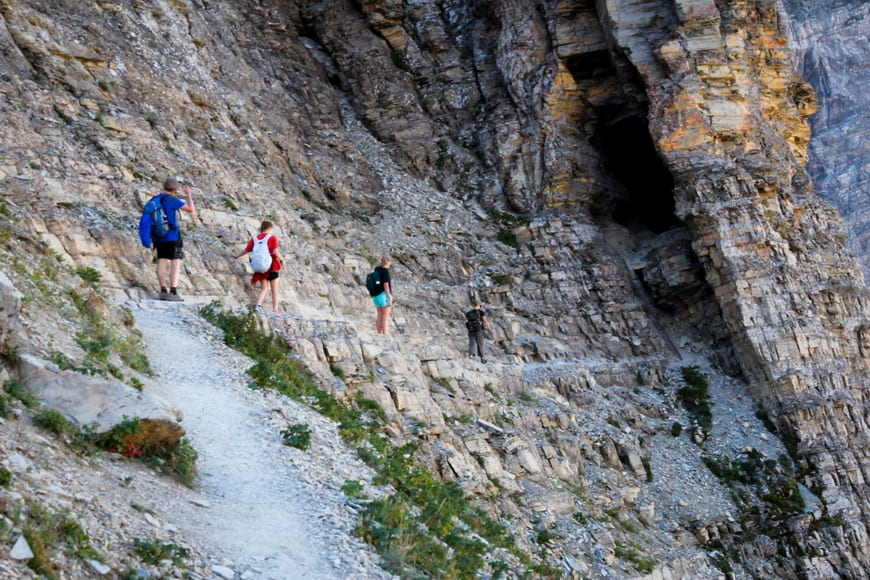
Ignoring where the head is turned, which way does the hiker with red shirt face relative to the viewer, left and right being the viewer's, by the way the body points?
facing away from the viewer and to the right of the viewer

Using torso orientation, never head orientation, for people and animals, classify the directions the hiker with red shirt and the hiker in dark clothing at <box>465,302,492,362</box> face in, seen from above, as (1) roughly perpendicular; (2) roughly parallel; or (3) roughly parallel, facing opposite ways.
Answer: roughly parallel

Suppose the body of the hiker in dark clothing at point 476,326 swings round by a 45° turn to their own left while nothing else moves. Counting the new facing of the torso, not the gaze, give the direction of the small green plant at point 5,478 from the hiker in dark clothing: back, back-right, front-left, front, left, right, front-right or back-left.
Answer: back

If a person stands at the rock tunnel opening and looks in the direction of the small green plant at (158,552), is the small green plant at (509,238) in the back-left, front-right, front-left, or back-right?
front-right

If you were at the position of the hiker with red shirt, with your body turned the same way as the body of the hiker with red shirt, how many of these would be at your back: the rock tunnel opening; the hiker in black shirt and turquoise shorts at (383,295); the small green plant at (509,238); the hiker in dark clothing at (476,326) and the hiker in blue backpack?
1

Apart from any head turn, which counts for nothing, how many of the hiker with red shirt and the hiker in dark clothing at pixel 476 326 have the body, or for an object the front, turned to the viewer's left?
0

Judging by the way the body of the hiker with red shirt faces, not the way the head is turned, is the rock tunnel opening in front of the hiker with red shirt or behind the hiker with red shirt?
in front

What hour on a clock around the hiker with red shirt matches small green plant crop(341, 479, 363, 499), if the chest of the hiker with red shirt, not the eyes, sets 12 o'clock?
The small green plant is roughly at 4 o'clock from the hiker with red shirt.

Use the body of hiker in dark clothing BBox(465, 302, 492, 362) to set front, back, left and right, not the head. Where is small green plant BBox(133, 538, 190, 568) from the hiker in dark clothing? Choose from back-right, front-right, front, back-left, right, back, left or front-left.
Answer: back-right

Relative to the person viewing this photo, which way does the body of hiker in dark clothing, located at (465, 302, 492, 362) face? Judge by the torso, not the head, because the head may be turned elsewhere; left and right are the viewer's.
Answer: facing away from the viewer and to the right of the viewer

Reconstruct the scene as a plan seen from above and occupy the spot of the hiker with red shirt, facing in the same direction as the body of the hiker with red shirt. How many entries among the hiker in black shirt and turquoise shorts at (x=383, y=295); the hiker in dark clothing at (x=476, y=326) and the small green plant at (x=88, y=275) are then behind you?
1
